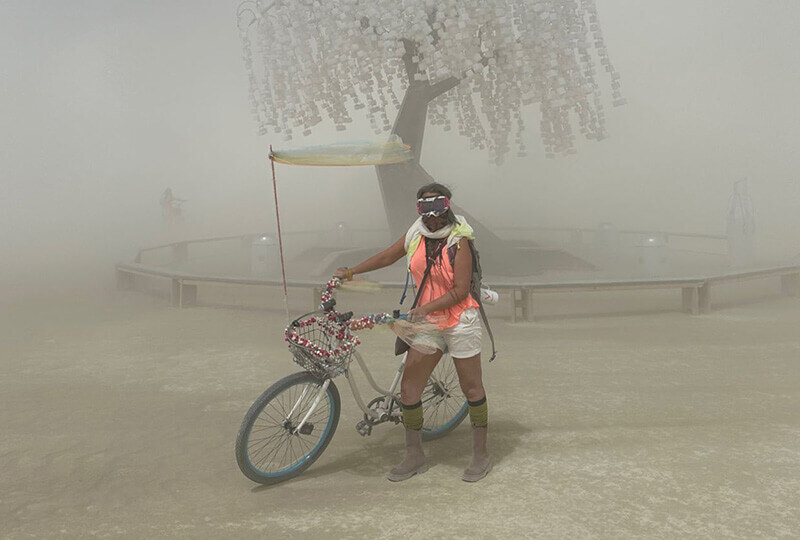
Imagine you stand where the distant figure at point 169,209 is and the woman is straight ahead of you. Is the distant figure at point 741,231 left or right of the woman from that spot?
left

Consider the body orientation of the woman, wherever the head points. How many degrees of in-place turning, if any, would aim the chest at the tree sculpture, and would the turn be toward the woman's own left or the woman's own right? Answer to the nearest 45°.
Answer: approximately 135° to the woman's own right

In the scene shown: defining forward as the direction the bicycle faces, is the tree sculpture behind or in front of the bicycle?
behind

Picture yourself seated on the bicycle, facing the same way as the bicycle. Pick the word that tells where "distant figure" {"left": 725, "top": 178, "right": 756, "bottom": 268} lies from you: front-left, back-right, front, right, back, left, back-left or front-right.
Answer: back

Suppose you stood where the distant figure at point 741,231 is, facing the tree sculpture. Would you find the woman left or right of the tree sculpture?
left

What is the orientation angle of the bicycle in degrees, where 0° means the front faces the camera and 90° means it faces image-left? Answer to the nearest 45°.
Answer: approximately 45°

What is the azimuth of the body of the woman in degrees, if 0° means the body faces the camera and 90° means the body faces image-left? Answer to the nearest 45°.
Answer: approximately 45°
